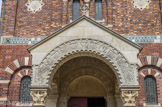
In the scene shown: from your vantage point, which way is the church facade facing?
toward the camera
